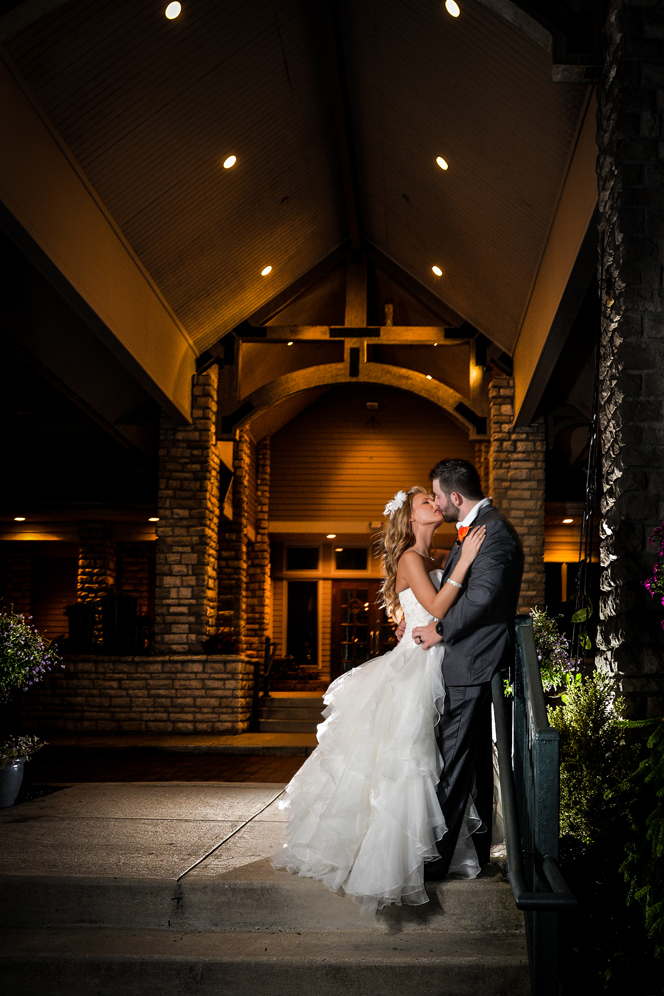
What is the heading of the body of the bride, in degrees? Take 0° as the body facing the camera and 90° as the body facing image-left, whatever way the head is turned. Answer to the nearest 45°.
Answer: approximately 270°

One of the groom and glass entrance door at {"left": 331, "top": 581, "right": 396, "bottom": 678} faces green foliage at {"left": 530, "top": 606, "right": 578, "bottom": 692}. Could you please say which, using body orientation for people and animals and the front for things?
the glass entrance door

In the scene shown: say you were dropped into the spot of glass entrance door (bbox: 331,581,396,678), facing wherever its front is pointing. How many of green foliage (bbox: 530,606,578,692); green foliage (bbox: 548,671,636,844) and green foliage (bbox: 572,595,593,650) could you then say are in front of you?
3

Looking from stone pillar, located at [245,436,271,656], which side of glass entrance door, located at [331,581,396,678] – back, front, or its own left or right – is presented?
right

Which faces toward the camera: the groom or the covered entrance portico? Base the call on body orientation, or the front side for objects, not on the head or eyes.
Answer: the covered entrance portico

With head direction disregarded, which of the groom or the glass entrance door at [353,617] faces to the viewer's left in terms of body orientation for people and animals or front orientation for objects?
the groom

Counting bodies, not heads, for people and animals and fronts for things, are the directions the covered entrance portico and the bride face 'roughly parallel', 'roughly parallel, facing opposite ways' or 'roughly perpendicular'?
roughly perpendicular

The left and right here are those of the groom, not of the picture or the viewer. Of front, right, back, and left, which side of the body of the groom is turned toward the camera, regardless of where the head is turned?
left

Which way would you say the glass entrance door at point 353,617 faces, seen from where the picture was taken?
facing the viewer

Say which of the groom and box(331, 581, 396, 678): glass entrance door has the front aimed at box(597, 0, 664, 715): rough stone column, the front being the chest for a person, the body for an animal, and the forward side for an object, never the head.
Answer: the glass entrance door

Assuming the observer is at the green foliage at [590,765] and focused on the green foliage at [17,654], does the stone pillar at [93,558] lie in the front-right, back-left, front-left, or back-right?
front-right

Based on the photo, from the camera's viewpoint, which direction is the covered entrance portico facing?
toward the camera

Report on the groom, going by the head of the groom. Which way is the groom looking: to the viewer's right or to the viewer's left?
to the viewer's left

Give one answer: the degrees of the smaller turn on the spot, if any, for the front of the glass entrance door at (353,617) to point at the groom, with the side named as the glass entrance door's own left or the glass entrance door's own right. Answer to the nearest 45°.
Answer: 0° — it already faces them

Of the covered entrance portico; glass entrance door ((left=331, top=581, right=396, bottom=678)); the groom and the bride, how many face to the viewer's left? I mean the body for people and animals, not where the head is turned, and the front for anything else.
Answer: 1

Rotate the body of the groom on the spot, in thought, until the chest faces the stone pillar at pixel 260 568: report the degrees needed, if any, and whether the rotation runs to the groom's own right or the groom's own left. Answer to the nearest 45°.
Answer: approximately 90° to the groom's own right
